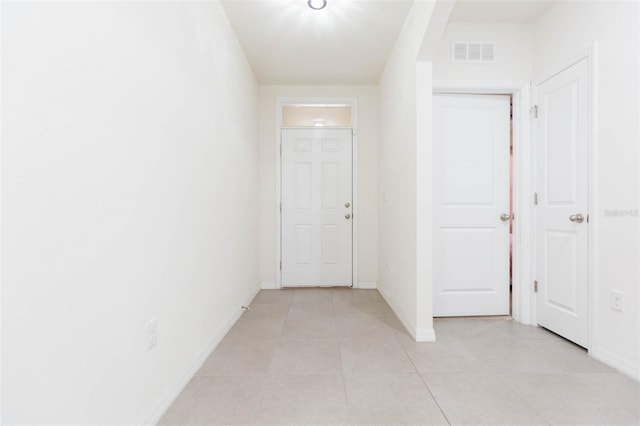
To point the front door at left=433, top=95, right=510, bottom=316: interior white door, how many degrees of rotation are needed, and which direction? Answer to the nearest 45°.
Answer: approximately 45° to its left

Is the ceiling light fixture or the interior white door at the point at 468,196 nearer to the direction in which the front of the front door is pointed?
the ceiling light fixture

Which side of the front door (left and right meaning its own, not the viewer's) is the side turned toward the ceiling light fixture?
front

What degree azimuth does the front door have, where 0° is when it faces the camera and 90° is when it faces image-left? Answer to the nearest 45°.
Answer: approximately 0°
